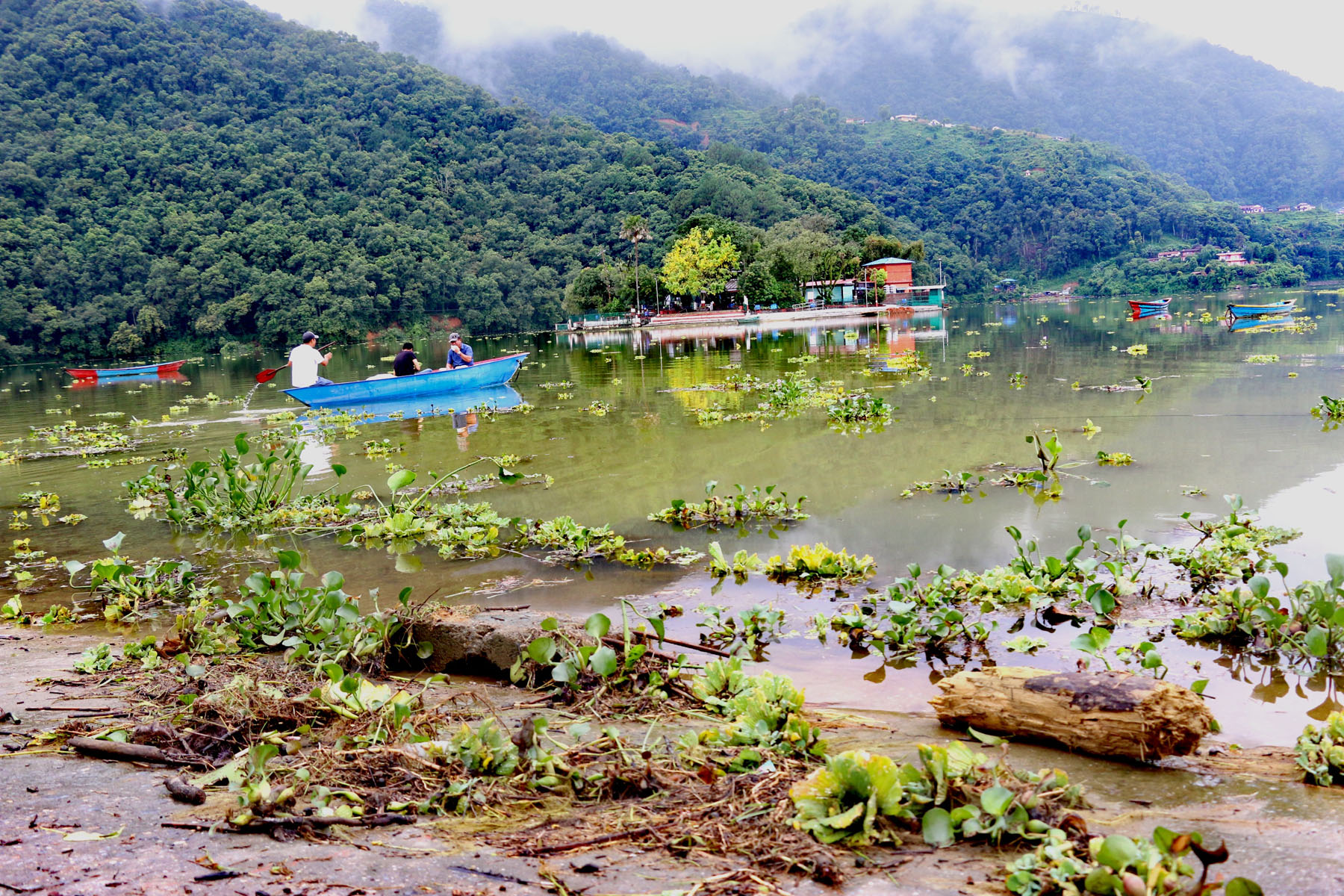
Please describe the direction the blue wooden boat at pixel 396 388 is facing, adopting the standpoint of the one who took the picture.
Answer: facing to the right of the viewer

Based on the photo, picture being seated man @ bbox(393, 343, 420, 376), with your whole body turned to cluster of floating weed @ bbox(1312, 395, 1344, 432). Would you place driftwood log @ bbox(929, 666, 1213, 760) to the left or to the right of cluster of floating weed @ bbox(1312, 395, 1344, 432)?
right

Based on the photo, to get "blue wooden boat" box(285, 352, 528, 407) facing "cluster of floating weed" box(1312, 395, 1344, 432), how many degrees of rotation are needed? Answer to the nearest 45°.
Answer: approximately 45° to its right

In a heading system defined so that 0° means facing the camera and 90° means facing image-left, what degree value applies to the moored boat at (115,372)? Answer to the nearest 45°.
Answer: approximately 270°

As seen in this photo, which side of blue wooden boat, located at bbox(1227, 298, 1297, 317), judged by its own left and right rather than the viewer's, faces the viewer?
right

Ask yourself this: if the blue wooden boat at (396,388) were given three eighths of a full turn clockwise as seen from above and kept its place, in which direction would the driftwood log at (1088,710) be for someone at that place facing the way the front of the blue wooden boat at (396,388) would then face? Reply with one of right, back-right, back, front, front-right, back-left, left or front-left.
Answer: front-left

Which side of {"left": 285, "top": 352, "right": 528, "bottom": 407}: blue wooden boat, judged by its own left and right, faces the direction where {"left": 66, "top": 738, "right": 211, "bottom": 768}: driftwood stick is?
right

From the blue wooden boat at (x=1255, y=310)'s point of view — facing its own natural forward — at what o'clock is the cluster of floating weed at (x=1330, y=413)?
The cluster of floating weed is roughly at 3 o'clock from the blue wooden boat.
